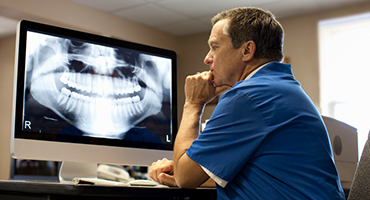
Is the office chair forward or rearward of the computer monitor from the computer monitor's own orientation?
forward

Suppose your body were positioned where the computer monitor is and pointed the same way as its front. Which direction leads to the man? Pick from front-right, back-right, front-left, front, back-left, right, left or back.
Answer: front

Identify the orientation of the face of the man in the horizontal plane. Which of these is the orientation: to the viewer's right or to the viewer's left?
to the viewer's left

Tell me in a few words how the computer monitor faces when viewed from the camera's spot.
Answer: facing the viewer and to the right of the viewer
